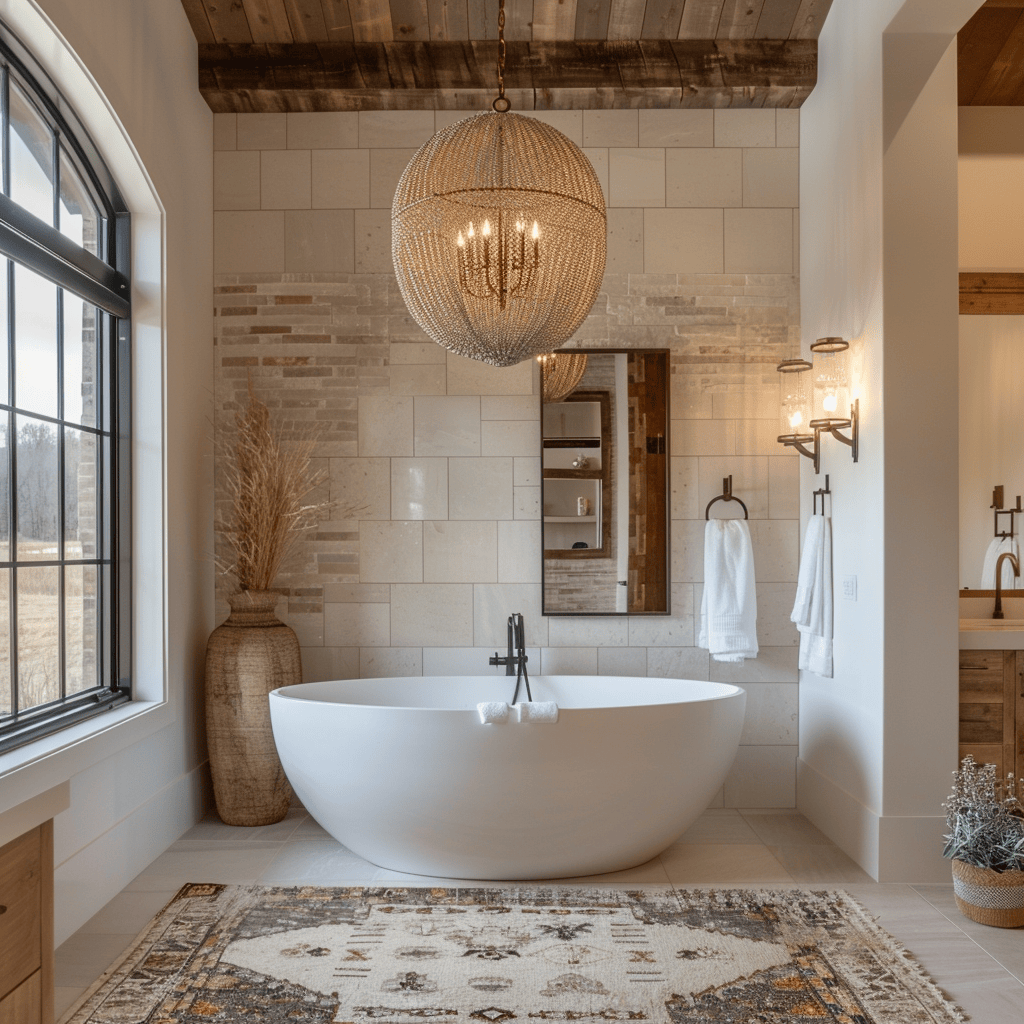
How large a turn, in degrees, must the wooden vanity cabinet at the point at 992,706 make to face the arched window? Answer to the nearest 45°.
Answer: approximately 45° to its right

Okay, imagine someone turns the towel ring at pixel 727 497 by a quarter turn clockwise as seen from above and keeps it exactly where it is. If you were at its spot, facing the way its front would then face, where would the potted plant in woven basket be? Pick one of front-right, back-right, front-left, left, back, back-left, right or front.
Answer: back-left

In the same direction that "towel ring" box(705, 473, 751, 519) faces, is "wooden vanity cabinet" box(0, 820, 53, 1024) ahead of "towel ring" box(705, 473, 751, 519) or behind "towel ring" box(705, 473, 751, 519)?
ahead

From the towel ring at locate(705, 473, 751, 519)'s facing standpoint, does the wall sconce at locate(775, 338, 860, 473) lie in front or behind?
in front

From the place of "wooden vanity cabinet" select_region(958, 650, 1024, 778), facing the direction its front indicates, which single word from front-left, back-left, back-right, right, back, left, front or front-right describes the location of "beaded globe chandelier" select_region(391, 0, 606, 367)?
front-right

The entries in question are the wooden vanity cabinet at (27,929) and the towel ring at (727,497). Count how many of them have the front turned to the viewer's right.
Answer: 1

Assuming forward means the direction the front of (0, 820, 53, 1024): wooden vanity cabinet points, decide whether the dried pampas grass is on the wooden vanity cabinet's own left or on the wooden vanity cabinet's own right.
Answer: on the wooden vanity cabinet's own left

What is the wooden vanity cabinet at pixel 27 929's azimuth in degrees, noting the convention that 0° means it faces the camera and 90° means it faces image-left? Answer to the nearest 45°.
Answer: approximately 270°

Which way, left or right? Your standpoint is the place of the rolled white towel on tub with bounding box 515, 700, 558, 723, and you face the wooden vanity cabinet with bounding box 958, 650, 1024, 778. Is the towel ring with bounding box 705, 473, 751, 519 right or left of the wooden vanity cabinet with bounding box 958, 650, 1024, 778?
left

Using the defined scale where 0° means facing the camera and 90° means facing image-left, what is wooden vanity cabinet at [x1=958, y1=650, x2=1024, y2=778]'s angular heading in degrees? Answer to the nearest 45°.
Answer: approximately 0°

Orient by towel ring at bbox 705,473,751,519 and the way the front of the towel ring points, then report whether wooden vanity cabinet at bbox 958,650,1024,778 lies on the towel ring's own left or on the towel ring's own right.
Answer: on the towel ring's own left

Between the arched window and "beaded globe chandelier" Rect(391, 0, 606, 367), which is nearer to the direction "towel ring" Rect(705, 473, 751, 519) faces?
the beaded globe chandelier

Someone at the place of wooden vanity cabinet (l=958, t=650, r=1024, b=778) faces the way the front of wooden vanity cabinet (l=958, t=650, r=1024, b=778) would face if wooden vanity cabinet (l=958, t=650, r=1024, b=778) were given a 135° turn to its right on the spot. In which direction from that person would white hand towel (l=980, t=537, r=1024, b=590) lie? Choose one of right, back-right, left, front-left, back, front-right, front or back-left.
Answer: front-right

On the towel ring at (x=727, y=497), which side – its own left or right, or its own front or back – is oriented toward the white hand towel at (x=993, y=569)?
left
